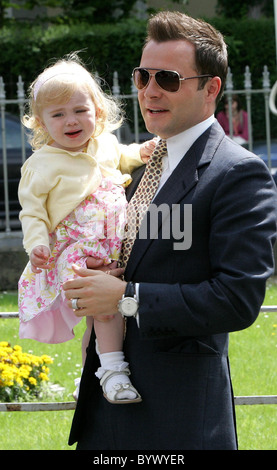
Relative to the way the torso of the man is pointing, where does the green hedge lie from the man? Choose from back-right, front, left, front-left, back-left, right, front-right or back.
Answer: back-right

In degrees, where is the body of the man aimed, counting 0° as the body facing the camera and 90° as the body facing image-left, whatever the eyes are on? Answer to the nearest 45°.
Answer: approximately 45°
